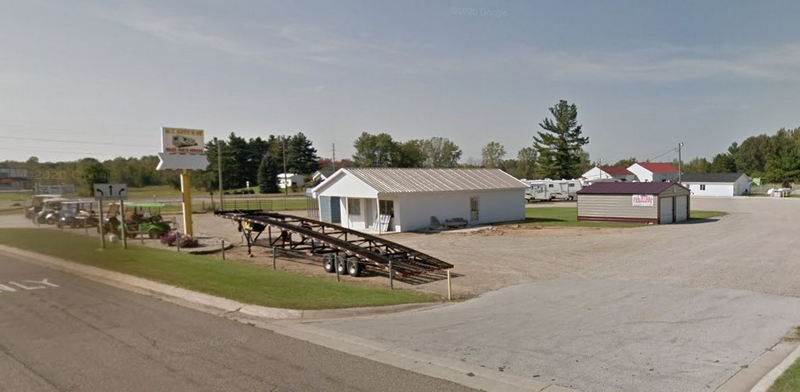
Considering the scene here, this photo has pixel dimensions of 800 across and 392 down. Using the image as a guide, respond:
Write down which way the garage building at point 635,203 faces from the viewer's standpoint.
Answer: facing the viewer and to the right of the viewer

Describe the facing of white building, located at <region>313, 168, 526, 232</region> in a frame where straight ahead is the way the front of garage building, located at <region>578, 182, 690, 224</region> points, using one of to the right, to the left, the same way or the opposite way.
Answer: to the right

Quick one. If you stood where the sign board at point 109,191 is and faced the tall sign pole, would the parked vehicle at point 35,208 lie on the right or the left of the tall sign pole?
left

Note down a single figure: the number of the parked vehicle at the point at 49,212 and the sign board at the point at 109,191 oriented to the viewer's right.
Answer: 0

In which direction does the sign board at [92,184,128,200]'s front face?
toward the camera

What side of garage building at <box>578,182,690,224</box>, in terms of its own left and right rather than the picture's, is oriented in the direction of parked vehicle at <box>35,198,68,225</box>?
right
